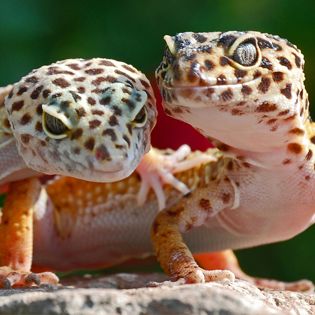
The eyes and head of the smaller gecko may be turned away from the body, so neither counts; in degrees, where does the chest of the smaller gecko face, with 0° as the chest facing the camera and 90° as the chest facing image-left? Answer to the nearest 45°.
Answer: approximately 315°
